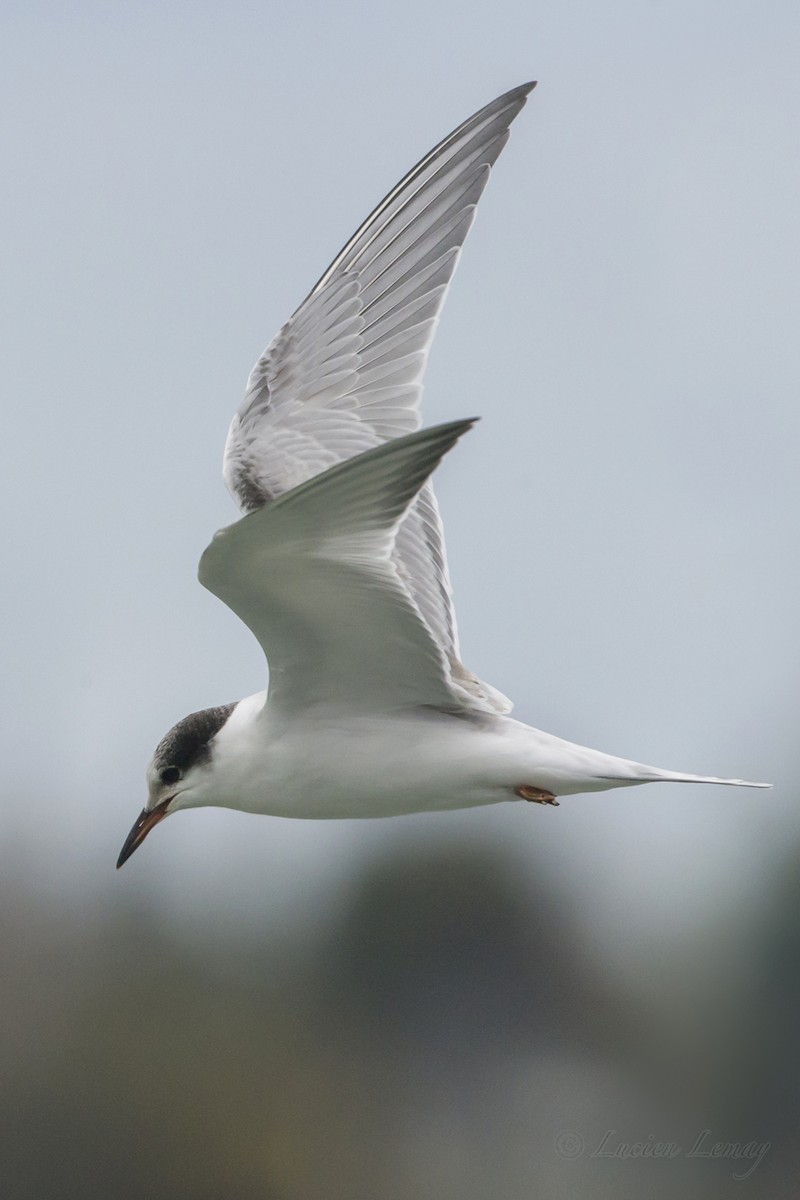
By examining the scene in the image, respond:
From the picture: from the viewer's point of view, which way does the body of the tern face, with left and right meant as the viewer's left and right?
facing to the left of the viewer
